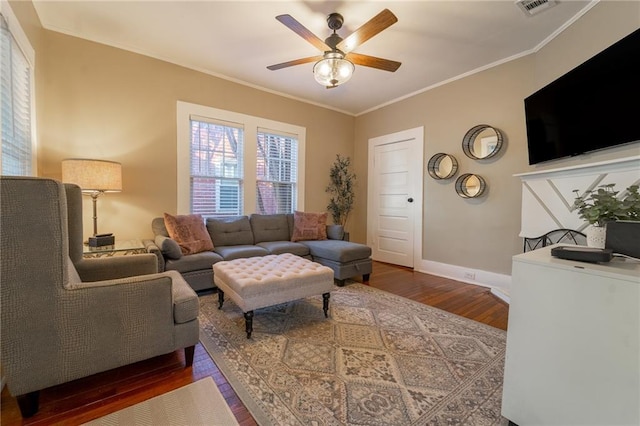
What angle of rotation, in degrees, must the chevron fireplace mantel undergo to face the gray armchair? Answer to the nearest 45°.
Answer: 0° — it already faces it

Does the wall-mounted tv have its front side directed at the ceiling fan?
yes

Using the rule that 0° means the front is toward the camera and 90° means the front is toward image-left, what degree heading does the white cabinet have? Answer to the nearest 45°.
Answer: approximately 45°

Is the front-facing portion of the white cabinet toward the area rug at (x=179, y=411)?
yes

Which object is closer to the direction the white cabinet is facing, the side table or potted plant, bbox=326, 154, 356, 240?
the side table

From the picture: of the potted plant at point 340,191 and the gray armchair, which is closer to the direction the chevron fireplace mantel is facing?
the gray armchair

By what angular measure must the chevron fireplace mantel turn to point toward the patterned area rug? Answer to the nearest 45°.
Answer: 0° — it already faces it

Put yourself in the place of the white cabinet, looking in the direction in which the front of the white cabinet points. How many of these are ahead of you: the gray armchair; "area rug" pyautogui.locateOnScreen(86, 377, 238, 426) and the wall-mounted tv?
2

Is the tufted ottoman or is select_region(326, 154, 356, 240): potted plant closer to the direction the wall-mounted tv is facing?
the tufted ottoman

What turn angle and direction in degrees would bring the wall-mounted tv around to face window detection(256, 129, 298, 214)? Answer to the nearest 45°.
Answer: approximately 45° to its right

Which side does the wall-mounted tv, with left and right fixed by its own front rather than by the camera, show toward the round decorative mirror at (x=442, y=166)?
right

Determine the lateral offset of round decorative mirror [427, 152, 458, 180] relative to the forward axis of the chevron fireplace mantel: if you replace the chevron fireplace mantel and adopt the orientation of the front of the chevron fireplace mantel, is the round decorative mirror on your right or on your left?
on your right
